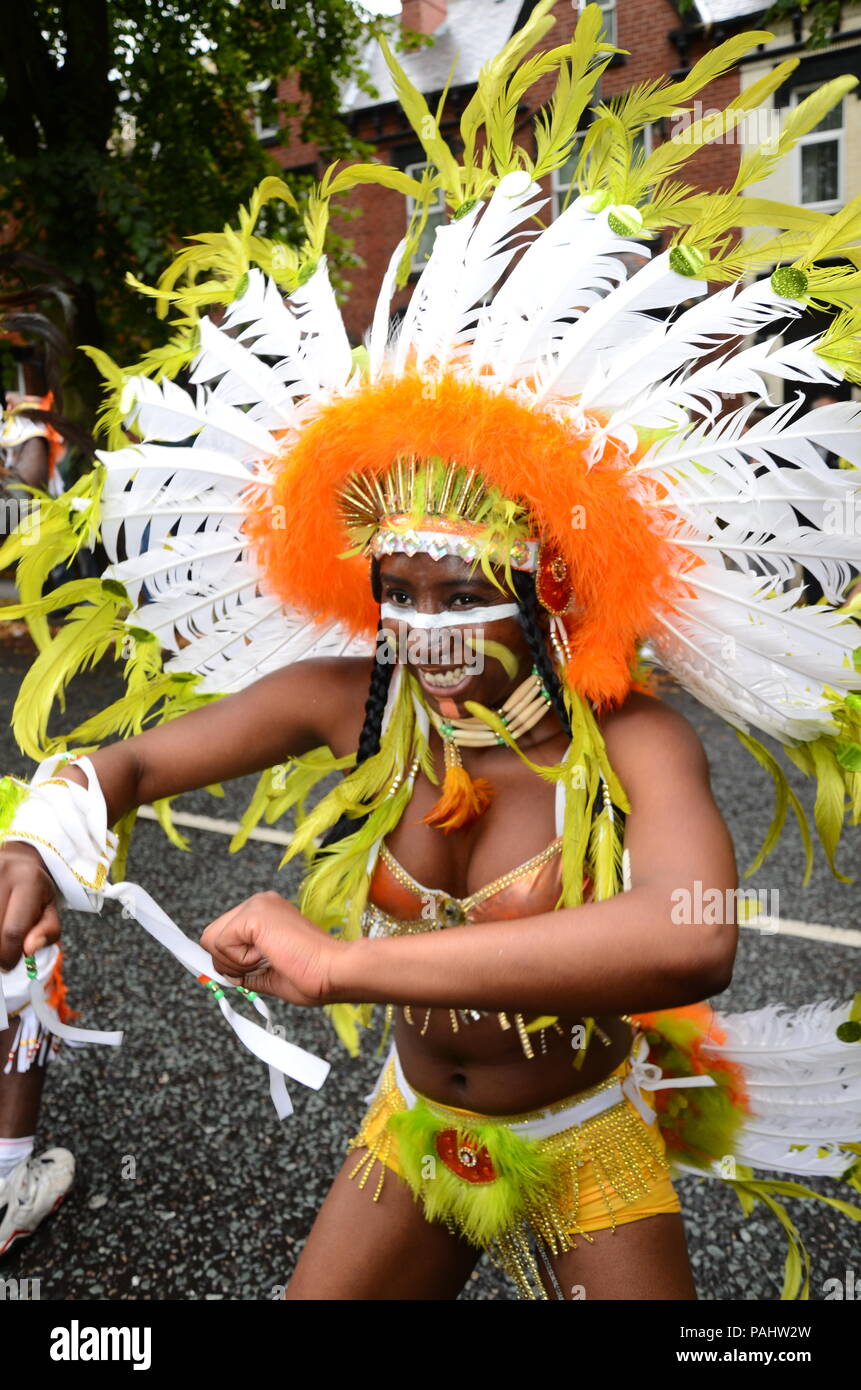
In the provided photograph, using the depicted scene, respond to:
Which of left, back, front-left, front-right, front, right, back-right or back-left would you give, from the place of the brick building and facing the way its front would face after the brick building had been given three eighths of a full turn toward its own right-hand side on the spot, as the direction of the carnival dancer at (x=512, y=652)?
back

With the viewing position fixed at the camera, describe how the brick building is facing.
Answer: facing the viewer and to the left of the viewer
